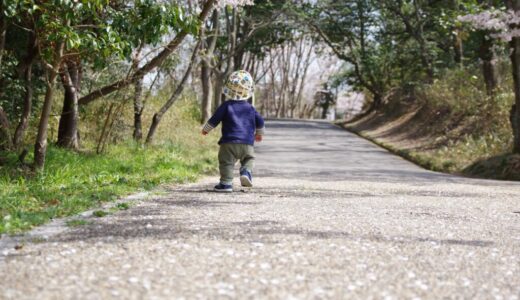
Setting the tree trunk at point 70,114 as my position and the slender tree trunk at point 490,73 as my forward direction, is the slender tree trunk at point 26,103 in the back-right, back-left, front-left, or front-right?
back-left

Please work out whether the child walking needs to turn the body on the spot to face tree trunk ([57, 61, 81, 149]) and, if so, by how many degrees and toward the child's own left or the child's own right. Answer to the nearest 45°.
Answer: approximately 45° to the child's own left

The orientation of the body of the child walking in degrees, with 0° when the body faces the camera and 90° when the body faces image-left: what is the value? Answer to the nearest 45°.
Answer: approximately 180°

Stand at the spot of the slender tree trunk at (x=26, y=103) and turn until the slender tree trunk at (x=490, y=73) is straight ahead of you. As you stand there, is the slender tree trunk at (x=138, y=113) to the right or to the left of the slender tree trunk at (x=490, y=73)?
left

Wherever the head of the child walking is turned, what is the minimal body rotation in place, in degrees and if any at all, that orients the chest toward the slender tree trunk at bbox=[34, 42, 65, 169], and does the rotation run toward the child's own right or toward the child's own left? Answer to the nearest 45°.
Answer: approximately 90° to the child's own left

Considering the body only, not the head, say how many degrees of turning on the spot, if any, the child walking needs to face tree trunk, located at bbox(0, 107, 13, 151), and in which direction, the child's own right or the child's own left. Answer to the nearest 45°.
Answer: approximately 45° to the child's own left

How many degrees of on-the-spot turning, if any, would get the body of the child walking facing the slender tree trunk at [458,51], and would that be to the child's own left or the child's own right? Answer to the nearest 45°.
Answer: approximately 45° to the child's own right
